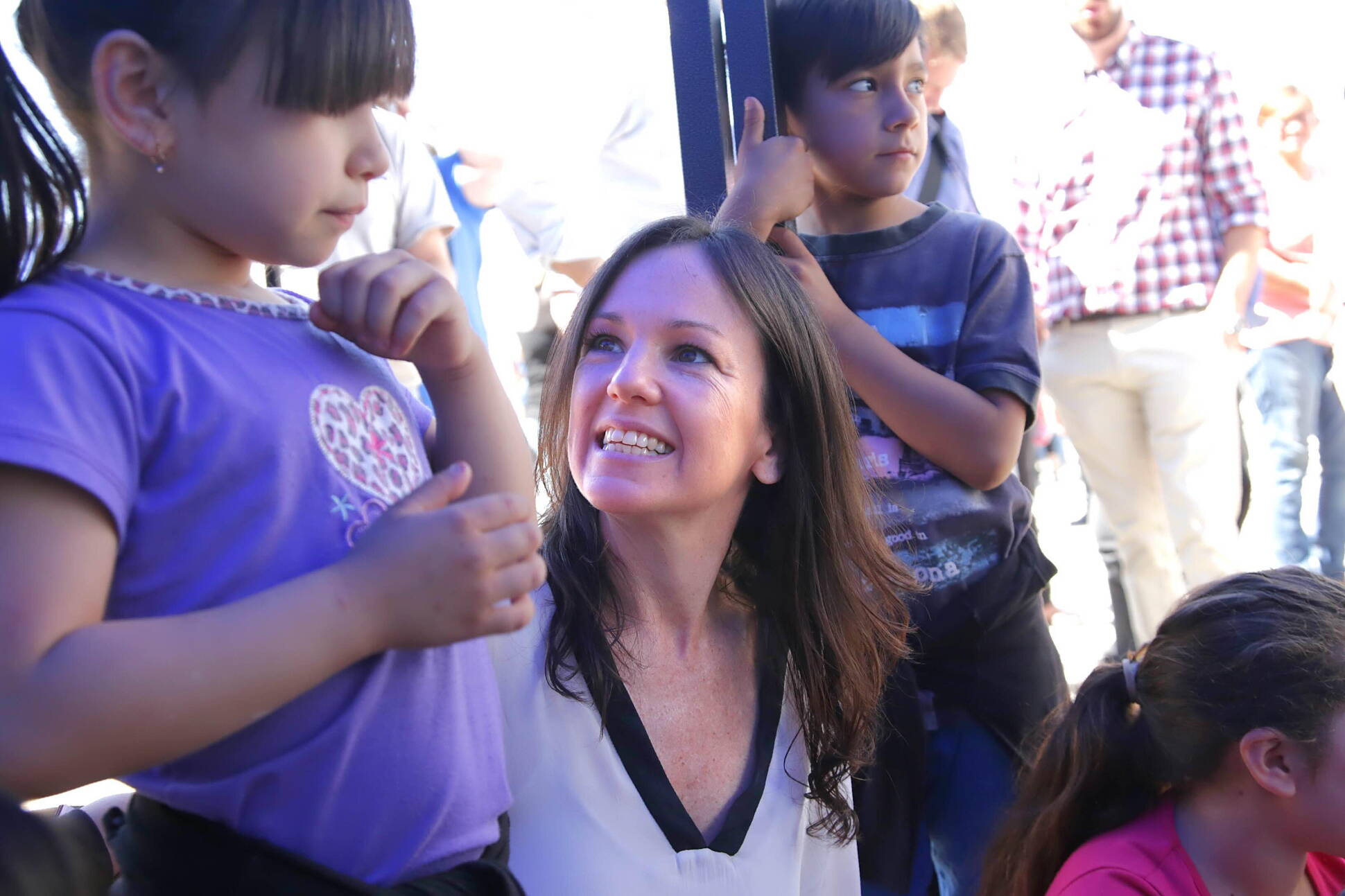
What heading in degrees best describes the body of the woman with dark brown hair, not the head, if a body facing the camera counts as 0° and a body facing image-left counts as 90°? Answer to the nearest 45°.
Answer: approximately 0°

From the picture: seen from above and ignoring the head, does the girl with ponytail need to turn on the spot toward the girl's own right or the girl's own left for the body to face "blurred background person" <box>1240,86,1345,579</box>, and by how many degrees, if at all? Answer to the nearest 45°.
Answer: approximately 90° to the girl's own left

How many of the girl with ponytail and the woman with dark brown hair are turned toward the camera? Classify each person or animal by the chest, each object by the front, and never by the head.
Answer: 1

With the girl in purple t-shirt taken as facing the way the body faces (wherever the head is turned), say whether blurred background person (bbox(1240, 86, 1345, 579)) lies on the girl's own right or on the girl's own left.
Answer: on the girl's own left

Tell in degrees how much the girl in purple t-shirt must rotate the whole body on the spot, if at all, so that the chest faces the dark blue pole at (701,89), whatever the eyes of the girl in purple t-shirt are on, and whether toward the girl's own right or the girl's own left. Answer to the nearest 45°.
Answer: approximately 90° to the girl's own left

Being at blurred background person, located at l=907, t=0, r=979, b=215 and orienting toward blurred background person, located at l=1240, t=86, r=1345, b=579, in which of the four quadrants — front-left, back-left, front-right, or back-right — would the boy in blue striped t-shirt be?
back-right

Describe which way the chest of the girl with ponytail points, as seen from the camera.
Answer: to the viewer's right

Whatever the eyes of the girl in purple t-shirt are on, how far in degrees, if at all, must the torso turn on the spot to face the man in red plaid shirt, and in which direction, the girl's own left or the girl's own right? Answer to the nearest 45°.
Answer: approximately 90° to the girl's own left

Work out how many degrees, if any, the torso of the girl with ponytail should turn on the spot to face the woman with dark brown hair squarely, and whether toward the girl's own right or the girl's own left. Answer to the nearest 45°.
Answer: approximately 180°

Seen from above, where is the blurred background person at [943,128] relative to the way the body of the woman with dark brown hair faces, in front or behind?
behind

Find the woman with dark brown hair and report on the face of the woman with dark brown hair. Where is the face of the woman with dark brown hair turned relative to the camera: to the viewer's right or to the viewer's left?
to the viewer's left

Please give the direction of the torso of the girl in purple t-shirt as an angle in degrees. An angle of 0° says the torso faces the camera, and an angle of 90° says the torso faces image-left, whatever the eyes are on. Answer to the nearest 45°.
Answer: approximately 315°

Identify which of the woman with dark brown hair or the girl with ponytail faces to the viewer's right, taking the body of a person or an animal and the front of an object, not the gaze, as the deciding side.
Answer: the girl with ponytail

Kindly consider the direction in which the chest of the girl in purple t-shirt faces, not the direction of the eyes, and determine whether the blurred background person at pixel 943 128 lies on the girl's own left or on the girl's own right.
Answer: on the girl's own left

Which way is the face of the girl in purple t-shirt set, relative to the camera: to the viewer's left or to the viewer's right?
to the viewer's right

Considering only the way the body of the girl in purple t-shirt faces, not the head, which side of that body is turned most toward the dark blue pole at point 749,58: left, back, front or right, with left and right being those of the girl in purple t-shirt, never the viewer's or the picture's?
left
